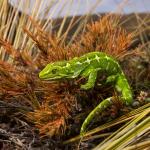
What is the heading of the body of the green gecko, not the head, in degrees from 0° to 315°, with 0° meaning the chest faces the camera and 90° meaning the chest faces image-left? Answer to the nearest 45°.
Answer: approximately 90°
